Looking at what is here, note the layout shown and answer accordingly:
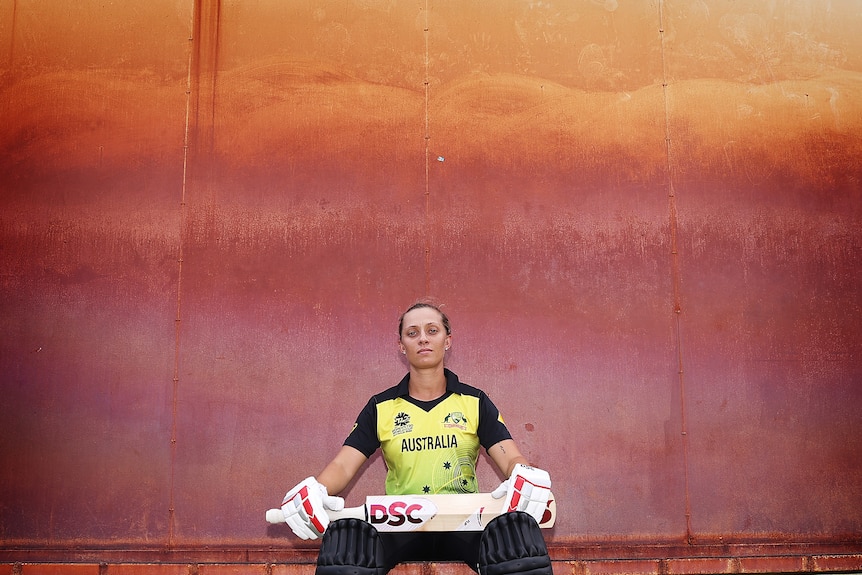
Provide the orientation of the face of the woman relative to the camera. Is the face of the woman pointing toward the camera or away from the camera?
toward the camera

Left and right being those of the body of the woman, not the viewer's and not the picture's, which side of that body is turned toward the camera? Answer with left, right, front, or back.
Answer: front
